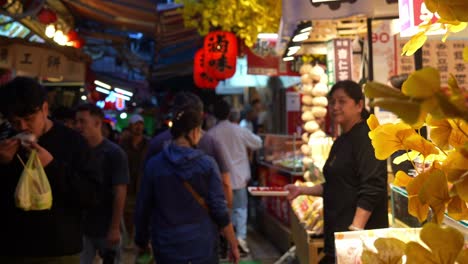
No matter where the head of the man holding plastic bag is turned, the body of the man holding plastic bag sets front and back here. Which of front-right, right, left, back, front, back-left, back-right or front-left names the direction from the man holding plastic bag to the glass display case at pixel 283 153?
back

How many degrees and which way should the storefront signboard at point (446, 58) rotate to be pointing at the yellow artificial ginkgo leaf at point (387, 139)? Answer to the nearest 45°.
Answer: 0° — it already faces it

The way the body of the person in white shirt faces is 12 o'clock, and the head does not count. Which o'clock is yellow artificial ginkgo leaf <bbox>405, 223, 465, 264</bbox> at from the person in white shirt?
The yellow artificial ginkgo leaf is roughly at 6 o'clock from the person in white shirt.

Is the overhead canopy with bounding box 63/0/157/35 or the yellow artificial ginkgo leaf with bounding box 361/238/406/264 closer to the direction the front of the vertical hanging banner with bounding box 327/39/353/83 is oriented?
the yellow artificial ginkgo leaf

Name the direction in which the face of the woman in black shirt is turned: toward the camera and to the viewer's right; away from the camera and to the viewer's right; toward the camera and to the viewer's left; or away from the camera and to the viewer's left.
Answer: toward the camera and to the viewer's left

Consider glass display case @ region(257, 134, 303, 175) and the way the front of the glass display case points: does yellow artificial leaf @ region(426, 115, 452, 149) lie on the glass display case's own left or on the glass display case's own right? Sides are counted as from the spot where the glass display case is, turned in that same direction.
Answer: on the glass display case's own left

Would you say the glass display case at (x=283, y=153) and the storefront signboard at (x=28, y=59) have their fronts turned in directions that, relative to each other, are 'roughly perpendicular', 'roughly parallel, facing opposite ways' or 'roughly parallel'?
roughly perpendicular

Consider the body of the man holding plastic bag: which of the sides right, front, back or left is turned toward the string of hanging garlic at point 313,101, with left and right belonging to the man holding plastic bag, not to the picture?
back

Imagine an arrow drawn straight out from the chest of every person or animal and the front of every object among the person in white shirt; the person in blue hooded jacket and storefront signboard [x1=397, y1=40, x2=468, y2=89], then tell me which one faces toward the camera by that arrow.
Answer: the storefront signboard

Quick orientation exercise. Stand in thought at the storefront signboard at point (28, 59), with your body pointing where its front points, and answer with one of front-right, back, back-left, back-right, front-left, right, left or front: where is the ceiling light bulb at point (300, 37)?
front-left

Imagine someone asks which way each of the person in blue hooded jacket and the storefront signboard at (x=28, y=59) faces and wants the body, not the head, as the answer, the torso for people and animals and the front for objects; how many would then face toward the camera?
1

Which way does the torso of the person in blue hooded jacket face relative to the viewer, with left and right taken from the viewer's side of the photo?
facing away from the viewer

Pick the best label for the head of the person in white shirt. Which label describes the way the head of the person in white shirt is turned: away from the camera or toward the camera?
away from the camera
